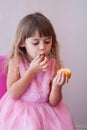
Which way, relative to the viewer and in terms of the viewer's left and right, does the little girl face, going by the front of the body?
facing the viewer and to the right of the viewer
